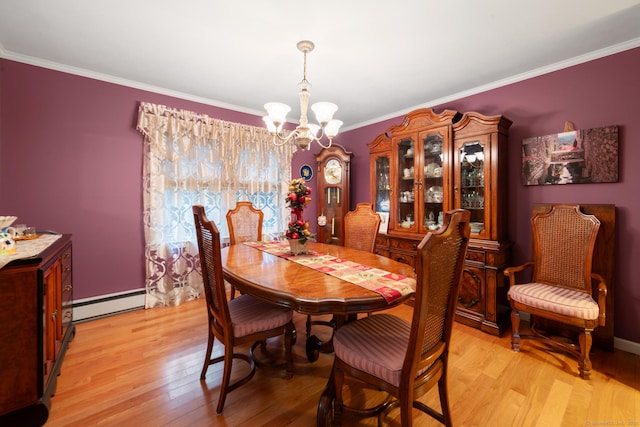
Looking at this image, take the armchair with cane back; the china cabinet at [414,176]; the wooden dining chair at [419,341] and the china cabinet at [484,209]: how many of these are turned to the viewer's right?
0

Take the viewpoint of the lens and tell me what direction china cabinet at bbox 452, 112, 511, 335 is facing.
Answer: facing the viewer and to the left of the viewer

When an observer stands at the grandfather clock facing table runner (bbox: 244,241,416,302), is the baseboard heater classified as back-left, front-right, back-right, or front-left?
front-right

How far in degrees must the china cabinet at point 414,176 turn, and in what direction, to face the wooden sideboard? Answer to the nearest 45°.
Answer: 0° — it already faces it

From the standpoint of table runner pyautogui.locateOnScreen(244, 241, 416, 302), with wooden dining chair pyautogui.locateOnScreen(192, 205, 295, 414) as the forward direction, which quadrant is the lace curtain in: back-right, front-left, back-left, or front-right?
front-right

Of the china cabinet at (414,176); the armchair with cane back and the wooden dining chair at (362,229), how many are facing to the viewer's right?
0

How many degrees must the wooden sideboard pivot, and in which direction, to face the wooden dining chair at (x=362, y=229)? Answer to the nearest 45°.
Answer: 0° — it already faces it

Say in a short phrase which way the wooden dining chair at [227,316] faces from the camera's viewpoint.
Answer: facing away from the viewer and to the right of the viewer

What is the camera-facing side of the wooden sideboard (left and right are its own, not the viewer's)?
right

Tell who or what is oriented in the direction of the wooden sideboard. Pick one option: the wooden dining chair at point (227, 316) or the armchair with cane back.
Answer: the armchair with cane back

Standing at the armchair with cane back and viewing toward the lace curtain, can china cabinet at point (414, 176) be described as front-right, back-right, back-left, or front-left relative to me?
front-right

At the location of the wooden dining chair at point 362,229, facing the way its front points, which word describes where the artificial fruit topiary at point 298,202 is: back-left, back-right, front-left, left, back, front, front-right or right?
front

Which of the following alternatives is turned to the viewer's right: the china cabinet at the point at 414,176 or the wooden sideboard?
the wooden sideboard

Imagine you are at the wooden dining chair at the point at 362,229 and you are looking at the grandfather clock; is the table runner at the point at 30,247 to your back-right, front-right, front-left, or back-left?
back-left

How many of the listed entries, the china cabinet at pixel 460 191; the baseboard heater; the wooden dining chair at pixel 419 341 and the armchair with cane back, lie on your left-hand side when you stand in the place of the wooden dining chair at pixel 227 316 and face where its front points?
1

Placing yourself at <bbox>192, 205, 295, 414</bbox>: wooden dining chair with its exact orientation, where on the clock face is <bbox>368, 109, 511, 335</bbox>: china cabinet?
The china cabinet is roughly at 1 o'clock from the wooden dining chair.

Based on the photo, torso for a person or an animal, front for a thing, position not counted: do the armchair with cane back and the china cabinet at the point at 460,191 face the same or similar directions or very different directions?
same or similar directions
